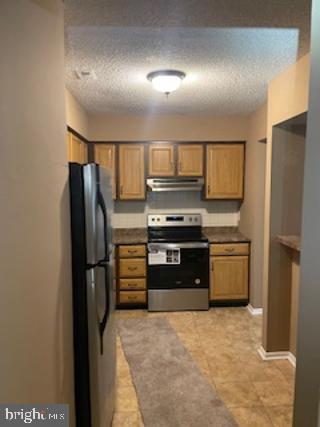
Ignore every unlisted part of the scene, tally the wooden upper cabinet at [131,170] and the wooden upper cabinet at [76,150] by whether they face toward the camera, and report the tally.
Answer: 1

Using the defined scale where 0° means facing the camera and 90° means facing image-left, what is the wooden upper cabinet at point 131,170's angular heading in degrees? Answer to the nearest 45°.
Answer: approximately 0°

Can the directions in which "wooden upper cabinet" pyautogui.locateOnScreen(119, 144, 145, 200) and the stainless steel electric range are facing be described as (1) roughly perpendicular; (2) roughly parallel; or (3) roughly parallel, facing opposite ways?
roughly parallel

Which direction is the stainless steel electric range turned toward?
toward the camera

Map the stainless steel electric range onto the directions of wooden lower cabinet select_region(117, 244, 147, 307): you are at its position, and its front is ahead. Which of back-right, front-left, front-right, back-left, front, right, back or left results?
left

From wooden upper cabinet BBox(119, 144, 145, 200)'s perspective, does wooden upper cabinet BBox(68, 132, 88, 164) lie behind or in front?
in front

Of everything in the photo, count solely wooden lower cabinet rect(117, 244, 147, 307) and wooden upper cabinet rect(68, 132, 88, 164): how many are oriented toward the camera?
1

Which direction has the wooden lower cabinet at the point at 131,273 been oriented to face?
toward the camera

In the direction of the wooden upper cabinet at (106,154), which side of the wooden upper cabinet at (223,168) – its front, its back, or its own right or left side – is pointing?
right

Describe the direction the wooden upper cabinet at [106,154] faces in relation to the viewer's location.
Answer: facing the viewer

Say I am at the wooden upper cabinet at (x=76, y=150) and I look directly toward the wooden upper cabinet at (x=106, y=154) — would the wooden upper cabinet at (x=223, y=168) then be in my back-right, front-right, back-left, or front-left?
front-right

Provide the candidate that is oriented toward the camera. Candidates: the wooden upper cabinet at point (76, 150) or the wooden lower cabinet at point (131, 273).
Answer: the wooden lower cabinet

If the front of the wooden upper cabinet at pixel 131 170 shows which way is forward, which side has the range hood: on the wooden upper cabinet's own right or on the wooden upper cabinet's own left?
on the wooden upper cabinet's own left

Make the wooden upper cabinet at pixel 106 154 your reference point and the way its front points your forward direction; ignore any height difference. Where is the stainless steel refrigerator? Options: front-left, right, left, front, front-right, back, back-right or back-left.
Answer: front

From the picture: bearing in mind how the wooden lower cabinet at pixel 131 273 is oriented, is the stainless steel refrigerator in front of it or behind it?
in front

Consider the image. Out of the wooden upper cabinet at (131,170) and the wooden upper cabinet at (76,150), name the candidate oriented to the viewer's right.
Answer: the wooden upper cabinet at (76,150)

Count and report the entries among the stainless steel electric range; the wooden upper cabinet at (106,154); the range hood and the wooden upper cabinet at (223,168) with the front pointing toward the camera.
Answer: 4
